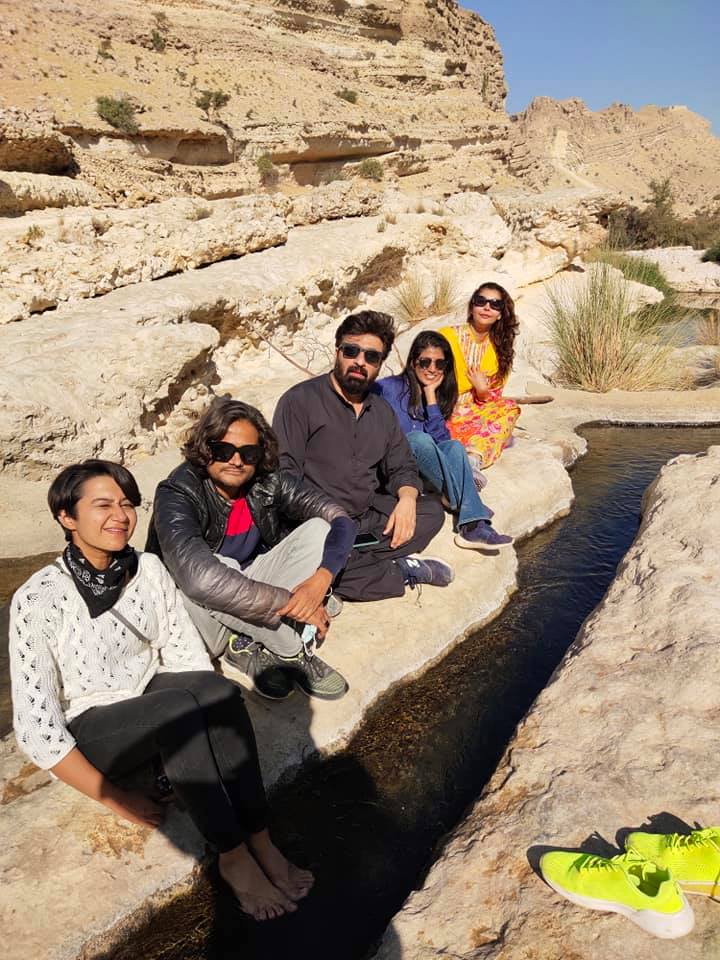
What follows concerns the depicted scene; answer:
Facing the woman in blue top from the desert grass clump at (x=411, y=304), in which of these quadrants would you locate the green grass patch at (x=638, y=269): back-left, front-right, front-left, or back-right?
back-left

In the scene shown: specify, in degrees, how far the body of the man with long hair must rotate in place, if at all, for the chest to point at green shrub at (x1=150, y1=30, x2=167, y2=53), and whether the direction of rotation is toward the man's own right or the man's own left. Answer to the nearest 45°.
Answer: approximately 135° to the man's own left

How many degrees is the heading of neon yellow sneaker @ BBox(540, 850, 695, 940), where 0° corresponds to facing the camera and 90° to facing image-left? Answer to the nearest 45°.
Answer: approximately 135°

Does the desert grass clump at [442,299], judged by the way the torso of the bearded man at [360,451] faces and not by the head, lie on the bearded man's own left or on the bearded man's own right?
on the bearded man's own left

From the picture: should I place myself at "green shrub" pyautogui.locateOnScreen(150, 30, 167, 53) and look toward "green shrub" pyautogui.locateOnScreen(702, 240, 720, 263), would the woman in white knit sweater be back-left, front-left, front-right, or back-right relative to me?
front-right

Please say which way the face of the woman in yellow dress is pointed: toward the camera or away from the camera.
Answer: toward the camera

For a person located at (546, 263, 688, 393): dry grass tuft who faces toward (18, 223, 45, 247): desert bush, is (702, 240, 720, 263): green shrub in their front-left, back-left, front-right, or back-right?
back-right

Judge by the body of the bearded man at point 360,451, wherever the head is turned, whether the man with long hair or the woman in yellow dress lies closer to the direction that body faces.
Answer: the man with long hair

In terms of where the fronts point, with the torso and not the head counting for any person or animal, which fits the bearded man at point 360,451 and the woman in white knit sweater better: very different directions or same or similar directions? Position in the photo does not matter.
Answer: same or similar directions

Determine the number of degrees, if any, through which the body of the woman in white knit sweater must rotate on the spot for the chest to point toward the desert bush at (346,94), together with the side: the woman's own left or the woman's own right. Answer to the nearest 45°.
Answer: approximately 135° to the woman's own left

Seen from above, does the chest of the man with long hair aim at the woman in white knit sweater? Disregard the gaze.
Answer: no

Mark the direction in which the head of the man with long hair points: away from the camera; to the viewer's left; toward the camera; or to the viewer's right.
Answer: toward the camera

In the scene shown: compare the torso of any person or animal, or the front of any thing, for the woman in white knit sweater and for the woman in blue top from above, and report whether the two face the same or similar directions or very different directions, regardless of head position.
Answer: same or similar directions

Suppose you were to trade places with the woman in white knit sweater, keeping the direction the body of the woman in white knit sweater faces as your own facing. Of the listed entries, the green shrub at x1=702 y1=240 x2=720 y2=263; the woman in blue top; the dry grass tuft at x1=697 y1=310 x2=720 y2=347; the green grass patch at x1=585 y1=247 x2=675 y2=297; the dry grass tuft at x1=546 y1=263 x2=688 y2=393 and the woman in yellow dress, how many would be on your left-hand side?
6

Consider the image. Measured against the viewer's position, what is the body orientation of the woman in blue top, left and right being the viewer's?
facing the viewer and to the right of the viewer

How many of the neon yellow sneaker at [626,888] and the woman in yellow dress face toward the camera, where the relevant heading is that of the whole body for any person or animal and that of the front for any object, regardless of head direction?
1
